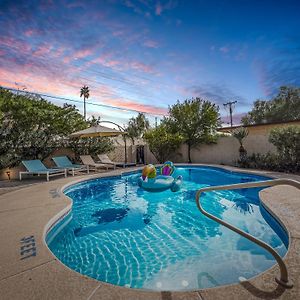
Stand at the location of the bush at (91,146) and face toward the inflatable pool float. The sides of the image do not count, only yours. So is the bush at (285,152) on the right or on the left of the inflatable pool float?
left

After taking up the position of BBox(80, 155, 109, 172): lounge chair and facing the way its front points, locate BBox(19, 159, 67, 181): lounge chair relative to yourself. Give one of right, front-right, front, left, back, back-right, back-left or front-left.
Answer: back-right

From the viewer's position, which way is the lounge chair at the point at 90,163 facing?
facing to the right of the viewer

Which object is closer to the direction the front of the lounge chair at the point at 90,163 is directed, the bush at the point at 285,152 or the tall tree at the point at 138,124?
the bush

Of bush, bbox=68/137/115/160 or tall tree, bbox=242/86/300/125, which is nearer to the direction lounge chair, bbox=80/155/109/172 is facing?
the tall tree

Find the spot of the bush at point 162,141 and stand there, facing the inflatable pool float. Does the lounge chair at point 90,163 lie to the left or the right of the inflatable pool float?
right
